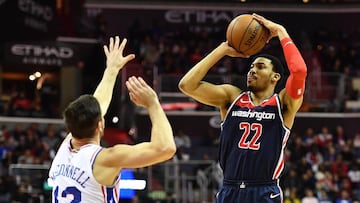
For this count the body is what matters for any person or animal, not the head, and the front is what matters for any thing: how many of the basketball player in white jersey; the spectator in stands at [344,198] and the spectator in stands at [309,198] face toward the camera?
2

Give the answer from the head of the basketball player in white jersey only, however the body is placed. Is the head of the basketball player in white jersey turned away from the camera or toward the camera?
away from the camera

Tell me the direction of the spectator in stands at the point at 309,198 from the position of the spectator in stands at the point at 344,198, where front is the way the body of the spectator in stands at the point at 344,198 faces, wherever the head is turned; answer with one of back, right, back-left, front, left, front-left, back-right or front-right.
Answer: front-right

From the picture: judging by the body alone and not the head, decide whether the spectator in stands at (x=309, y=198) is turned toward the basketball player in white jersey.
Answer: yes

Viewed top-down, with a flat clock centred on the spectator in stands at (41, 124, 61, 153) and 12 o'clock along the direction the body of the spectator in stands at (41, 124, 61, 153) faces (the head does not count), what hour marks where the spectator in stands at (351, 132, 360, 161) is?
the spectator in stands at (351, 132, 360, 161) is roughly at 9 o'clock from the spectator in stands at (41, 124, 61, 153).

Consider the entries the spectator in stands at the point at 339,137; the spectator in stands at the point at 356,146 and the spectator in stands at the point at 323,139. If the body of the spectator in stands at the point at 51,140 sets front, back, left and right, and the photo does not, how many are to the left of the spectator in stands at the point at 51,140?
3

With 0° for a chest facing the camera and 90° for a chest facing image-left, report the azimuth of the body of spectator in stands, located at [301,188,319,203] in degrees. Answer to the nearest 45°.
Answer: approximately 0°

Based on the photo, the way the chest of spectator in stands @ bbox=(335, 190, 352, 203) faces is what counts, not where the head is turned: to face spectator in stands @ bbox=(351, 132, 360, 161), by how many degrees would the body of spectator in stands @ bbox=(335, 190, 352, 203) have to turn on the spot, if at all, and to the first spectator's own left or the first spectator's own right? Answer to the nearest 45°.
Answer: approximately 180°

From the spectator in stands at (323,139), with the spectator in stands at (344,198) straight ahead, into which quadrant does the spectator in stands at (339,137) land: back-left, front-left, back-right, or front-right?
back-left

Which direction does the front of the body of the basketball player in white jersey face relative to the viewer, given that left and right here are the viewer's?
facing away from the viewer and to the right of the viewer

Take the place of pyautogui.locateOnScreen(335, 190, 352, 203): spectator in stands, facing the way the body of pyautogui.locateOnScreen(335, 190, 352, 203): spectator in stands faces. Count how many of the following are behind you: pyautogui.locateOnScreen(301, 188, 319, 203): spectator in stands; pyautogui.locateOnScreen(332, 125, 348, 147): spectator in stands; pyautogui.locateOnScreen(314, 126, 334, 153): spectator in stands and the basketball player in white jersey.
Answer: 2
